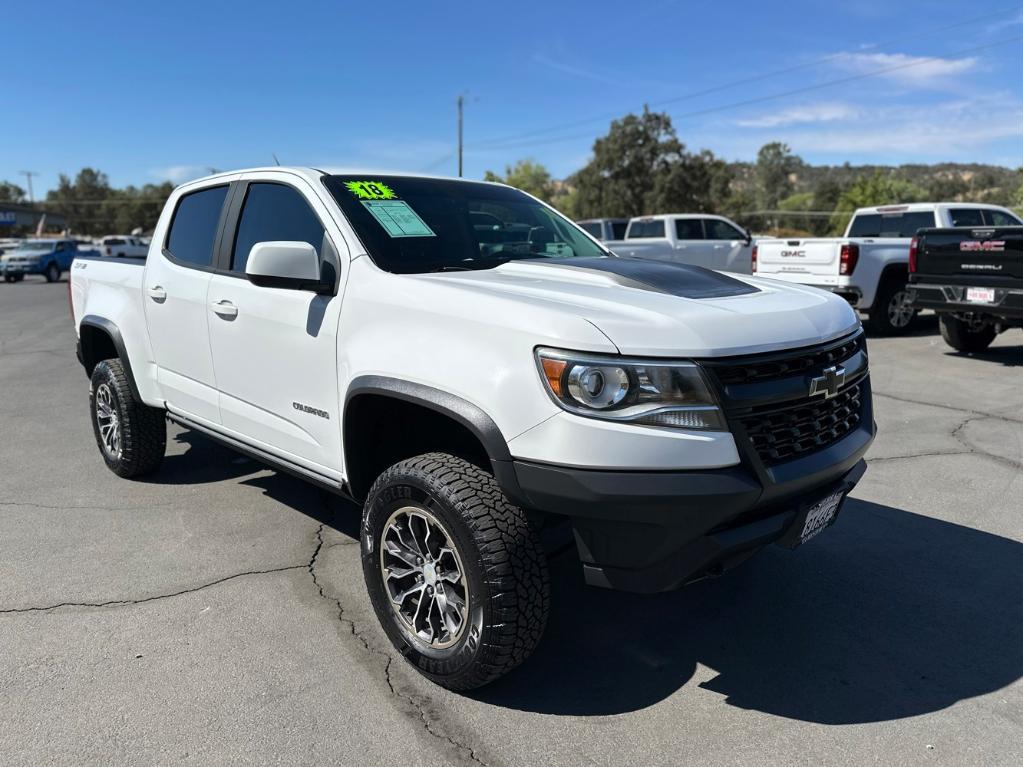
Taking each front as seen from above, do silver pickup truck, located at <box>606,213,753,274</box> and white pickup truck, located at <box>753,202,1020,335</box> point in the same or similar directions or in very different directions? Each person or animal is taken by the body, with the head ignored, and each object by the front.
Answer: same or similar directions

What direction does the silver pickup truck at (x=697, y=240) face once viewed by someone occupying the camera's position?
facing away from the viewer and to the right of the viewer

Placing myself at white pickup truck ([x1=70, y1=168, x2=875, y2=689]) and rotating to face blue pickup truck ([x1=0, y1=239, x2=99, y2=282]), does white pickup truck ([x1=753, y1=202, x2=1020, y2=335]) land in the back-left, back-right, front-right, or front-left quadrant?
front-right

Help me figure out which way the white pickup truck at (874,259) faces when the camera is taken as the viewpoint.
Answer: facing away from the viewer and to the right of the viewer

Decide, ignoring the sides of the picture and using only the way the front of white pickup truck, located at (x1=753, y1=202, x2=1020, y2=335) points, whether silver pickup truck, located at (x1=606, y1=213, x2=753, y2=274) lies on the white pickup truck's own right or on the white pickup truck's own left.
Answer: on the white pickup truck's own left

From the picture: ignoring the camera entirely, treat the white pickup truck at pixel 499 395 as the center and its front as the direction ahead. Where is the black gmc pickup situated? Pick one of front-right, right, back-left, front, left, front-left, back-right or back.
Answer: left

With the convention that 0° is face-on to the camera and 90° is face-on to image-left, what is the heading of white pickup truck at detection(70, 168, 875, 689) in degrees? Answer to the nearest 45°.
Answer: approximately 315°

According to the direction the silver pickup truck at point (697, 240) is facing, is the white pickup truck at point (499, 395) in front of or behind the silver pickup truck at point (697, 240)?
behind

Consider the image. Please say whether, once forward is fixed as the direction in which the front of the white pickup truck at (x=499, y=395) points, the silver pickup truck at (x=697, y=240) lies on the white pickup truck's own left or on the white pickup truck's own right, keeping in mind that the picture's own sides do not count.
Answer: on the white pickup truck's own left

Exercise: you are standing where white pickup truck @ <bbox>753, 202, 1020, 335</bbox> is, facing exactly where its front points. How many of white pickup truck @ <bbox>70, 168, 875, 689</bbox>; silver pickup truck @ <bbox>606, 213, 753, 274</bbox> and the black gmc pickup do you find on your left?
1

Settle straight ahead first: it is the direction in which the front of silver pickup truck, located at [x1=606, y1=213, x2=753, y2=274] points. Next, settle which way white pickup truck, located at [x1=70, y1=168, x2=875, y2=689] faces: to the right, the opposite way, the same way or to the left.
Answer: to the right
